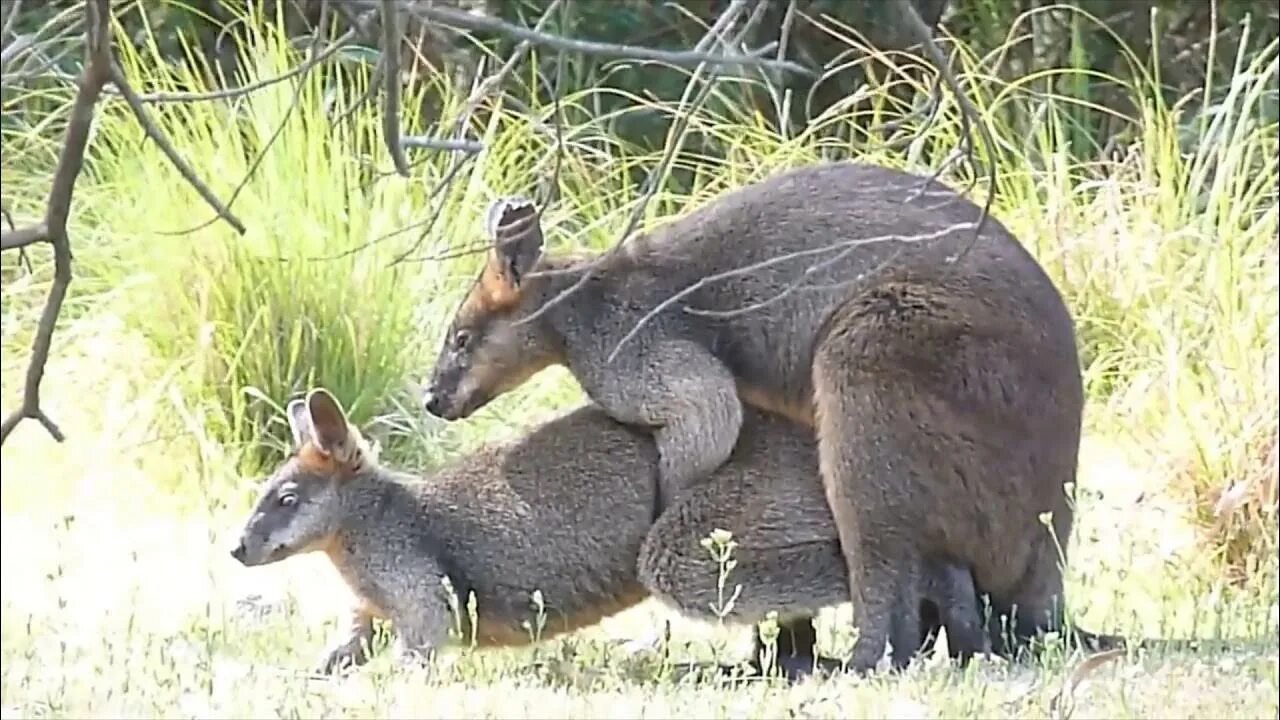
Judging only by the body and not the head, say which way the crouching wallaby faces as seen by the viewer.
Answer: to the viewer's left

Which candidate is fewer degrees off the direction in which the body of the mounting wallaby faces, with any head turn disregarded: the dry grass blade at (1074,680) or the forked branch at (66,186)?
the forked branch

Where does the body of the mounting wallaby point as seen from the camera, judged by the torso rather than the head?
to the viewer's left
